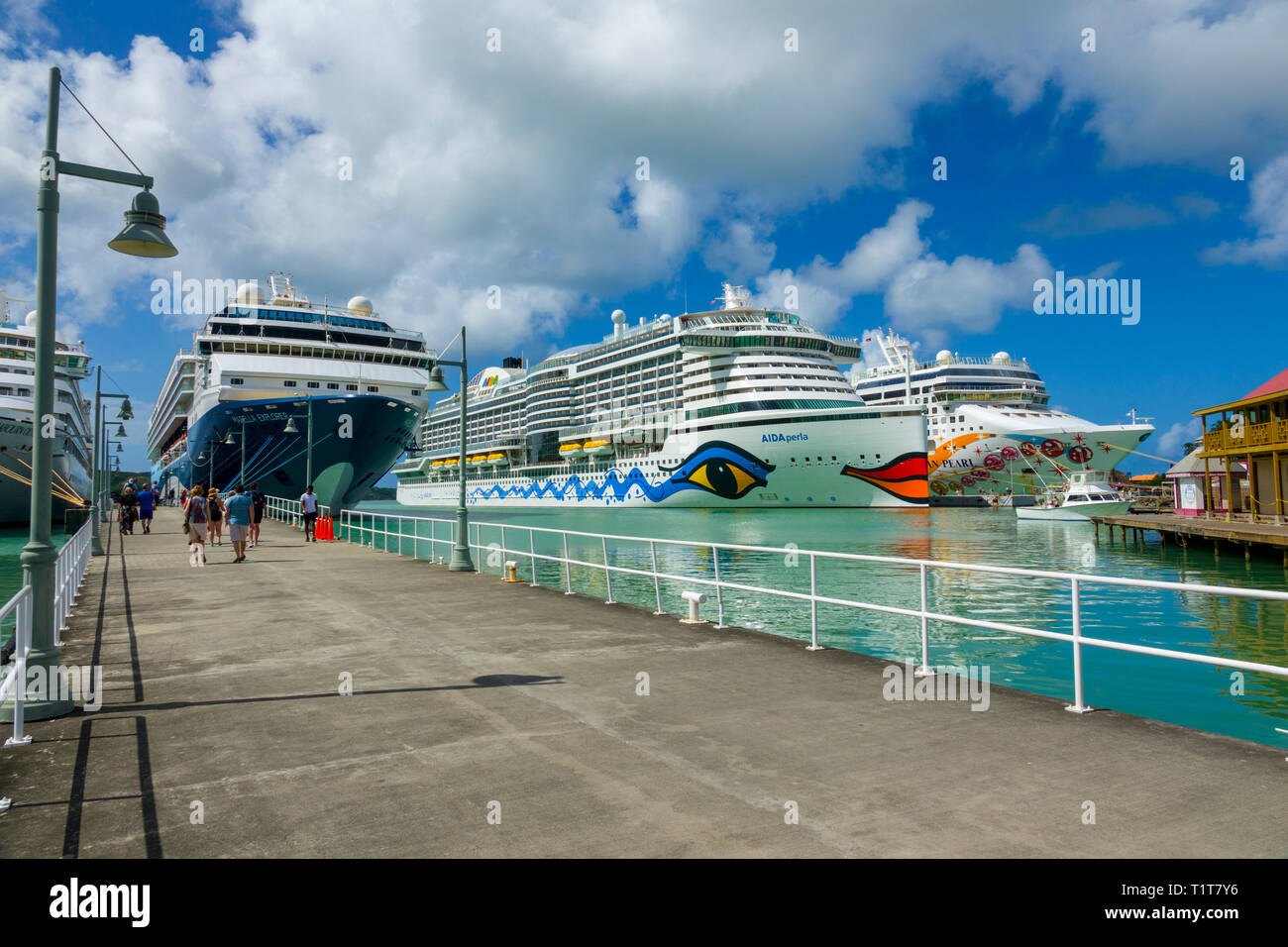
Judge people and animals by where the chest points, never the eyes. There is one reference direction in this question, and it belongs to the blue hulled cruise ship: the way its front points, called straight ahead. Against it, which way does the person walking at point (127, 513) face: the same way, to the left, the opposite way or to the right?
the opposite way

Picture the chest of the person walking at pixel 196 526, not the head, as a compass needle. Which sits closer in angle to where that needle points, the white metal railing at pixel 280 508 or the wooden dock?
the white metal railing

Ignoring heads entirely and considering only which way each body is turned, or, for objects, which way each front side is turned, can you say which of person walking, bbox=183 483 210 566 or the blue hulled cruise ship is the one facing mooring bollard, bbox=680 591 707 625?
the blue hulled cruise ship

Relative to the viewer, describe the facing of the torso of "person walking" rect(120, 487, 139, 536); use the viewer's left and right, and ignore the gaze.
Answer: facing away from the viewer

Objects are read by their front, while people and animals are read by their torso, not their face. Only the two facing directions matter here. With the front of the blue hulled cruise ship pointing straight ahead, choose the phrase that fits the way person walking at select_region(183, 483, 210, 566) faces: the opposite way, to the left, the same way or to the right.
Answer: the opposite way

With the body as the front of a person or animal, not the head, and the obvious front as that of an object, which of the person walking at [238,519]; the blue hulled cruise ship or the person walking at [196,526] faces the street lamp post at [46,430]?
the blue hulled cruise ship

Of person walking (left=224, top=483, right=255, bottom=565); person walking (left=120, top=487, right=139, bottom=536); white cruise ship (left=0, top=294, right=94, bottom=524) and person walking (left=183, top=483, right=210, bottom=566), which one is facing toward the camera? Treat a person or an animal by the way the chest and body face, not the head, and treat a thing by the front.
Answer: the white cruise ship

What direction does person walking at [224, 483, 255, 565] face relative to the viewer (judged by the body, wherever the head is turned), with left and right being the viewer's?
facing away from the viewer

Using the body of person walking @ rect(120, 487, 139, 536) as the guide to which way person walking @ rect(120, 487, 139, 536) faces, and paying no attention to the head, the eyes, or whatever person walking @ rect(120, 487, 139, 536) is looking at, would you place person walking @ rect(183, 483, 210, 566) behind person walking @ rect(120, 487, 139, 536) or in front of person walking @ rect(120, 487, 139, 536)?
behind

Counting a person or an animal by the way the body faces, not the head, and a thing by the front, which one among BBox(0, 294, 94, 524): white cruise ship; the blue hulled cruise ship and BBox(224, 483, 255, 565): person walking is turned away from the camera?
the person walking

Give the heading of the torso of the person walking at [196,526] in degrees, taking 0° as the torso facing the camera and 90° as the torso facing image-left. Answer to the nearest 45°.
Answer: approximately 180°

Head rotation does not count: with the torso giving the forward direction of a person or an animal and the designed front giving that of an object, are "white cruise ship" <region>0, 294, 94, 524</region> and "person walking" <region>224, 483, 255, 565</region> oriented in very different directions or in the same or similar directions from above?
very different directions

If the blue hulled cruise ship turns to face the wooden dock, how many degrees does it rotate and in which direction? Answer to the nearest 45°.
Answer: approximately 45° to its left
